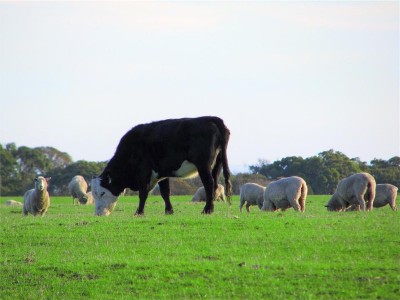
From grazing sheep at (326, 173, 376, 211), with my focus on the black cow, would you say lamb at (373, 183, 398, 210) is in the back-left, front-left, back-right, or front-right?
back-right

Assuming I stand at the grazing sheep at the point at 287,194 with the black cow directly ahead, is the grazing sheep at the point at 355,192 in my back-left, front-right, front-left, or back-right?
back-left

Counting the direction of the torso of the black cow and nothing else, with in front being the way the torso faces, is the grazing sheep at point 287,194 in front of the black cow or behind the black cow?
behind

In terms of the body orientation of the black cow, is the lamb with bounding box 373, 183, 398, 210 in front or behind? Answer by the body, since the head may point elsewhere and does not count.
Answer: behind

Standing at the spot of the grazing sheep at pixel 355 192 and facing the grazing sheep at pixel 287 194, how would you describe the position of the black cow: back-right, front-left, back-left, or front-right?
front-left

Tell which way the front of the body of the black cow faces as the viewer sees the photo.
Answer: to the viewer's left

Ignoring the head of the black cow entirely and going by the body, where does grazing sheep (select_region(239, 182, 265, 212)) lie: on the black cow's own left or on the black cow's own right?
on the black cow's own right

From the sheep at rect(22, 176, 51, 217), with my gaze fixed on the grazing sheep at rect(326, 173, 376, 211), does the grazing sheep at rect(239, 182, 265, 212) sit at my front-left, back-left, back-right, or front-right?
front-left
